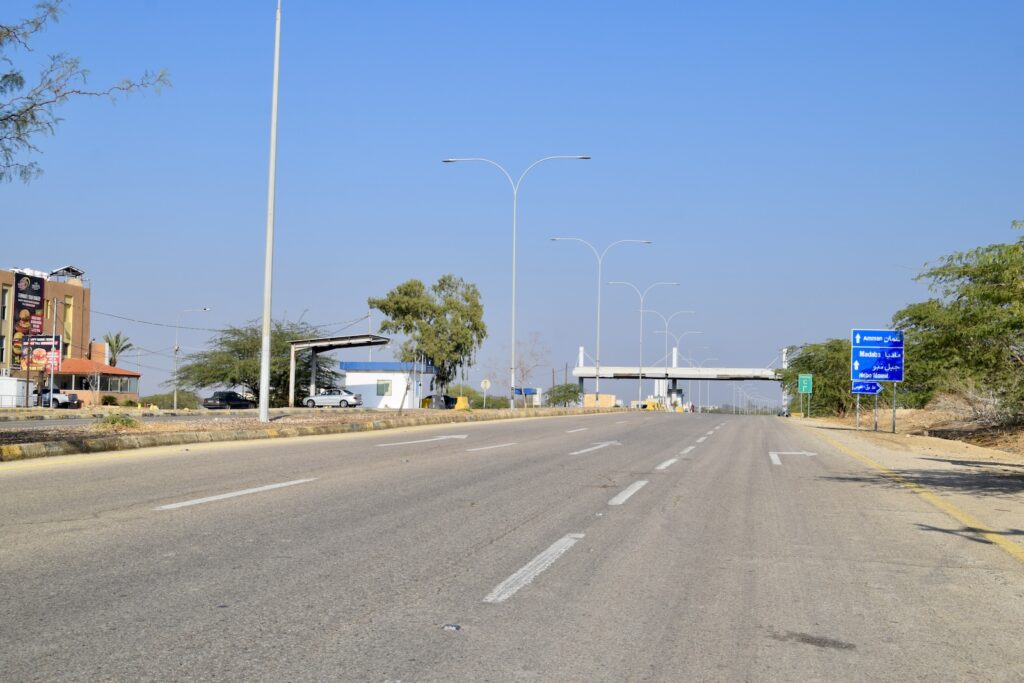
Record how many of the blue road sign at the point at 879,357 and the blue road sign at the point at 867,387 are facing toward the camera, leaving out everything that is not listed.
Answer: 2

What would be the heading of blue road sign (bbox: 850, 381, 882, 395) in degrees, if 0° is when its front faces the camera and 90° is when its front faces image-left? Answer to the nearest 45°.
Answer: approximately 0°

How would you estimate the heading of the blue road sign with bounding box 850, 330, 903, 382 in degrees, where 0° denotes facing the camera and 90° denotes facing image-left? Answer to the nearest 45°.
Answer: approximately 0°
